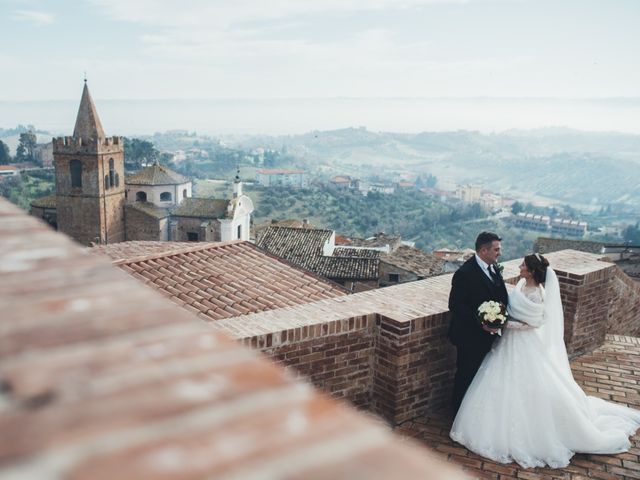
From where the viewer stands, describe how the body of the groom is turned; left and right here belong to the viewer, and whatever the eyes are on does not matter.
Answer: facing the viewer and to the right of the viewer

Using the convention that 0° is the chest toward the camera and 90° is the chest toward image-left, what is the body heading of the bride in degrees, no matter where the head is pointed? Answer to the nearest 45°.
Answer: approximately 90°

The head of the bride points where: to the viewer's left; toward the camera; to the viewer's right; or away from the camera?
to the viewer's left

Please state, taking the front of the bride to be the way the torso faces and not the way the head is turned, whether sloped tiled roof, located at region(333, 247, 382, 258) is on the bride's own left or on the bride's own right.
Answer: on the bride's own right

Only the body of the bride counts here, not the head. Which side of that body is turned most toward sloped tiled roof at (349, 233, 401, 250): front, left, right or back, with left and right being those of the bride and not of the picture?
right

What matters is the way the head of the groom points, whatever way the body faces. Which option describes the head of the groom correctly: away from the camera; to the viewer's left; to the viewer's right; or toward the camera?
to the viewer's right

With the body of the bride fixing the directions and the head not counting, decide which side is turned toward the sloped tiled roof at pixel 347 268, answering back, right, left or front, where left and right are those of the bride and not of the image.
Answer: right

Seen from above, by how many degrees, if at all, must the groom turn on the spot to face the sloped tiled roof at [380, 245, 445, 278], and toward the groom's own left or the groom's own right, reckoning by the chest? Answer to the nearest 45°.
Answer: approximately 135° to the groom's own left

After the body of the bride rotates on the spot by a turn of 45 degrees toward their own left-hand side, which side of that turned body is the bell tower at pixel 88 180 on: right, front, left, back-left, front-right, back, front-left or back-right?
right

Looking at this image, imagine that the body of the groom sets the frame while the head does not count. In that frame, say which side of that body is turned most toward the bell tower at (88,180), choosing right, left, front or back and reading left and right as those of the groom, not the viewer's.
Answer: back

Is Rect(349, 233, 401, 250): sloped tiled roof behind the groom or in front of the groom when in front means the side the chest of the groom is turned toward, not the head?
behind
